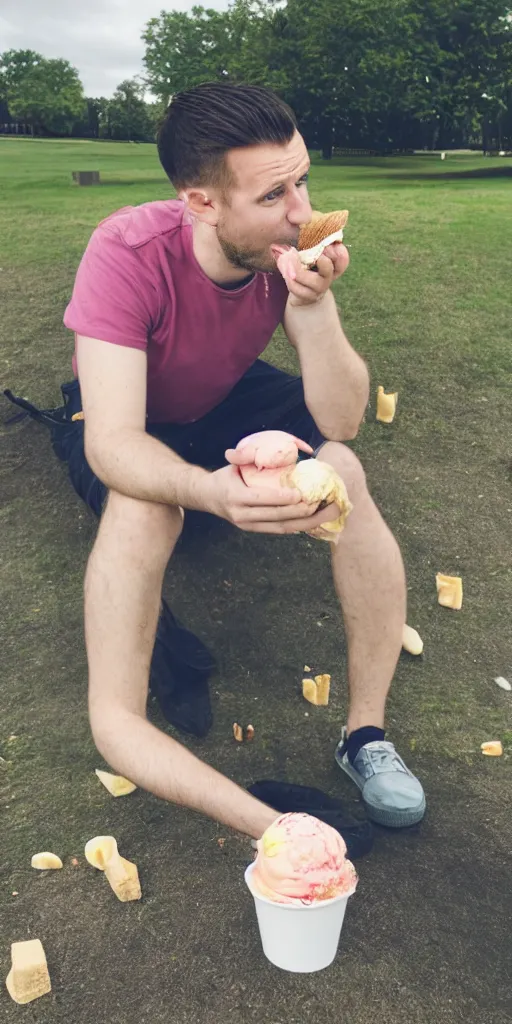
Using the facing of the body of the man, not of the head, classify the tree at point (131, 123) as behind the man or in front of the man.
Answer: behind

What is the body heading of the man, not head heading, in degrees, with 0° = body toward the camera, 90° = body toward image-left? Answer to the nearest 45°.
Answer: approximately 315°

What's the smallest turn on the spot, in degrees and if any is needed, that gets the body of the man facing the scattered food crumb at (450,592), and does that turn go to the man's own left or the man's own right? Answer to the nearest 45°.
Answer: approximately 90° to the man's own left
